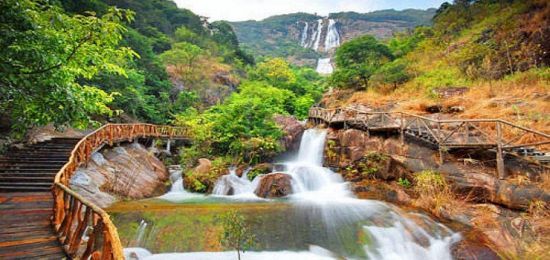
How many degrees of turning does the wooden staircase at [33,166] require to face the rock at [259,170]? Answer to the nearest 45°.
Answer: approximately 90° to its left

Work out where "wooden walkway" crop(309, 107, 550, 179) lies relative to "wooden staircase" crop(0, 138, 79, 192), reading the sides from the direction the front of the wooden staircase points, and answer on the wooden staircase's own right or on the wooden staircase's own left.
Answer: on the wooden staircase's own left

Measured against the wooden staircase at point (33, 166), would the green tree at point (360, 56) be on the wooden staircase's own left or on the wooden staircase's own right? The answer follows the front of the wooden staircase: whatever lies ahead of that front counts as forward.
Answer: on the wooden staircase's own left

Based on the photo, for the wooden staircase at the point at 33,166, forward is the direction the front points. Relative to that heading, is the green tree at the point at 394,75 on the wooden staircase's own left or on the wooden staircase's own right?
on the wooden staircase's own left

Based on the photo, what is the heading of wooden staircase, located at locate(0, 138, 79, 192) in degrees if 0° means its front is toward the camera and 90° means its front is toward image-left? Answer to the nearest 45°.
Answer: approximately 0°

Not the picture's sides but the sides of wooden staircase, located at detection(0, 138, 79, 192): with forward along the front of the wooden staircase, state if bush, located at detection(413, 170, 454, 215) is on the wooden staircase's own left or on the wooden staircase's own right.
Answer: on the wooden staircase's own left

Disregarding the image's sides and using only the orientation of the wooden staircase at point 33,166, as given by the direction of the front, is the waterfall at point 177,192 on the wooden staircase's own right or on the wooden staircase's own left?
on the wooden staircase's own left

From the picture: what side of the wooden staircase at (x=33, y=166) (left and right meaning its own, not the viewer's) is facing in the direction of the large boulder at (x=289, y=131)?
left
